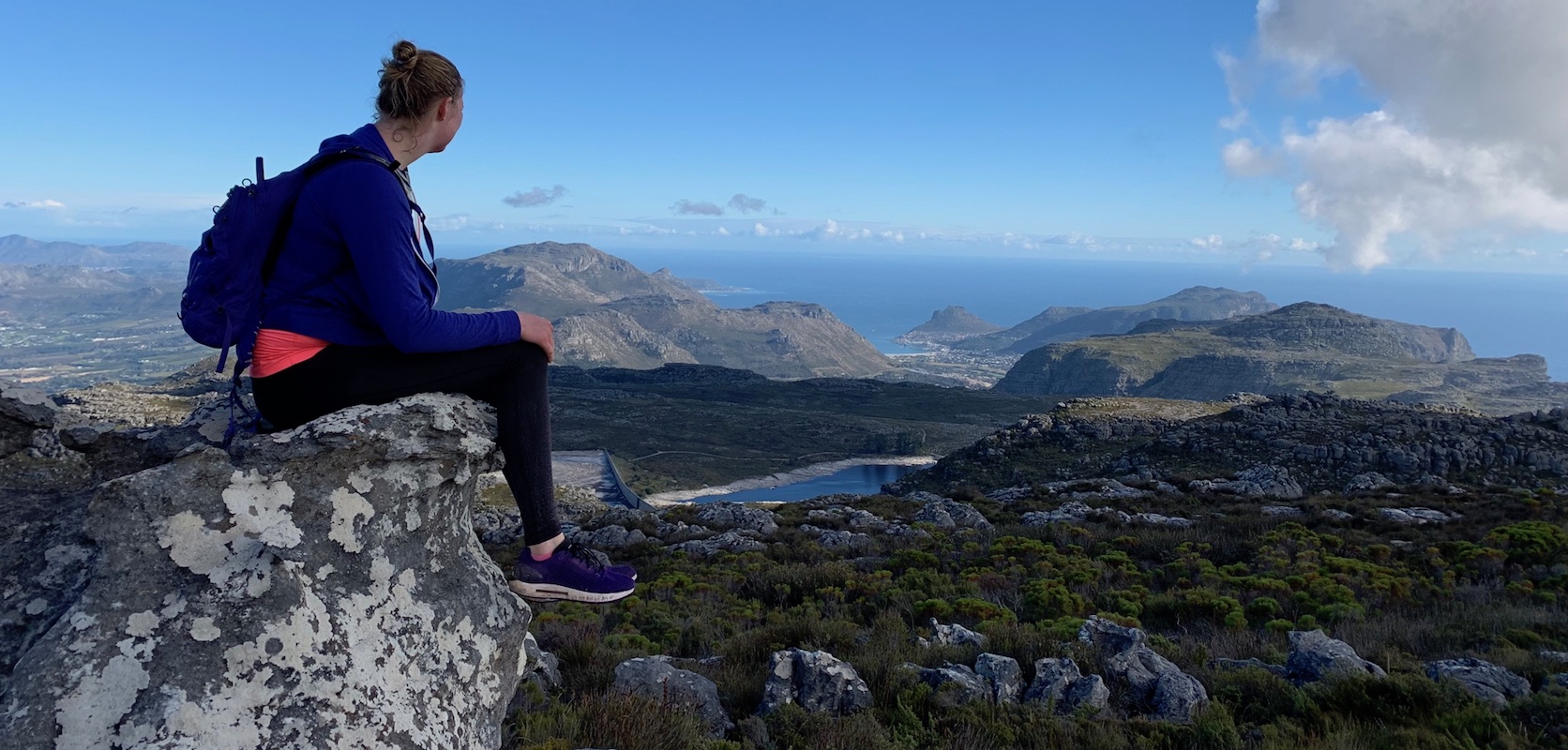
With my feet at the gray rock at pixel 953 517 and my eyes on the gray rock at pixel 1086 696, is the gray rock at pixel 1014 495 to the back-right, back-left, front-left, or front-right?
back-left

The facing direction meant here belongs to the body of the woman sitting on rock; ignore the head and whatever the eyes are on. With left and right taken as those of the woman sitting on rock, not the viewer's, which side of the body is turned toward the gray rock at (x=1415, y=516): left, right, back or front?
front

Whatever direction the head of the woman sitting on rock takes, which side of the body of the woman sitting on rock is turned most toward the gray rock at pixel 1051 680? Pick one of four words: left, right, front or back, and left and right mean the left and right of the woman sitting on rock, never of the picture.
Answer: front

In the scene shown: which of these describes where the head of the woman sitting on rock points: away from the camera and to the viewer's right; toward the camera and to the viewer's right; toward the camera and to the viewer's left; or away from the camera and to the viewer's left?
away from the camera and to the viewer's right

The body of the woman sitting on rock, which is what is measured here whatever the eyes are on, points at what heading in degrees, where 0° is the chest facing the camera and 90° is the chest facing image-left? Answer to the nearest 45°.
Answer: approximately 270°

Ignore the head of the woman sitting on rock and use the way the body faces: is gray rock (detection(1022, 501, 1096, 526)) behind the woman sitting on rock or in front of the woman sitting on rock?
in front

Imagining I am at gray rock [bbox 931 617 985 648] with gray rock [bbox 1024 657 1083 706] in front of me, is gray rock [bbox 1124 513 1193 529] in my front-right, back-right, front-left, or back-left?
back-left

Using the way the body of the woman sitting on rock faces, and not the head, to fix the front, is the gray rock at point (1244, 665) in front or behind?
in front

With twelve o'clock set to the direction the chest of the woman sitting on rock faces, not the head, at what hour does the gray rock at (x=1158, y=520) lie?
The gray rock is roughly at 11 o'clock from the woman sitting on rock.
